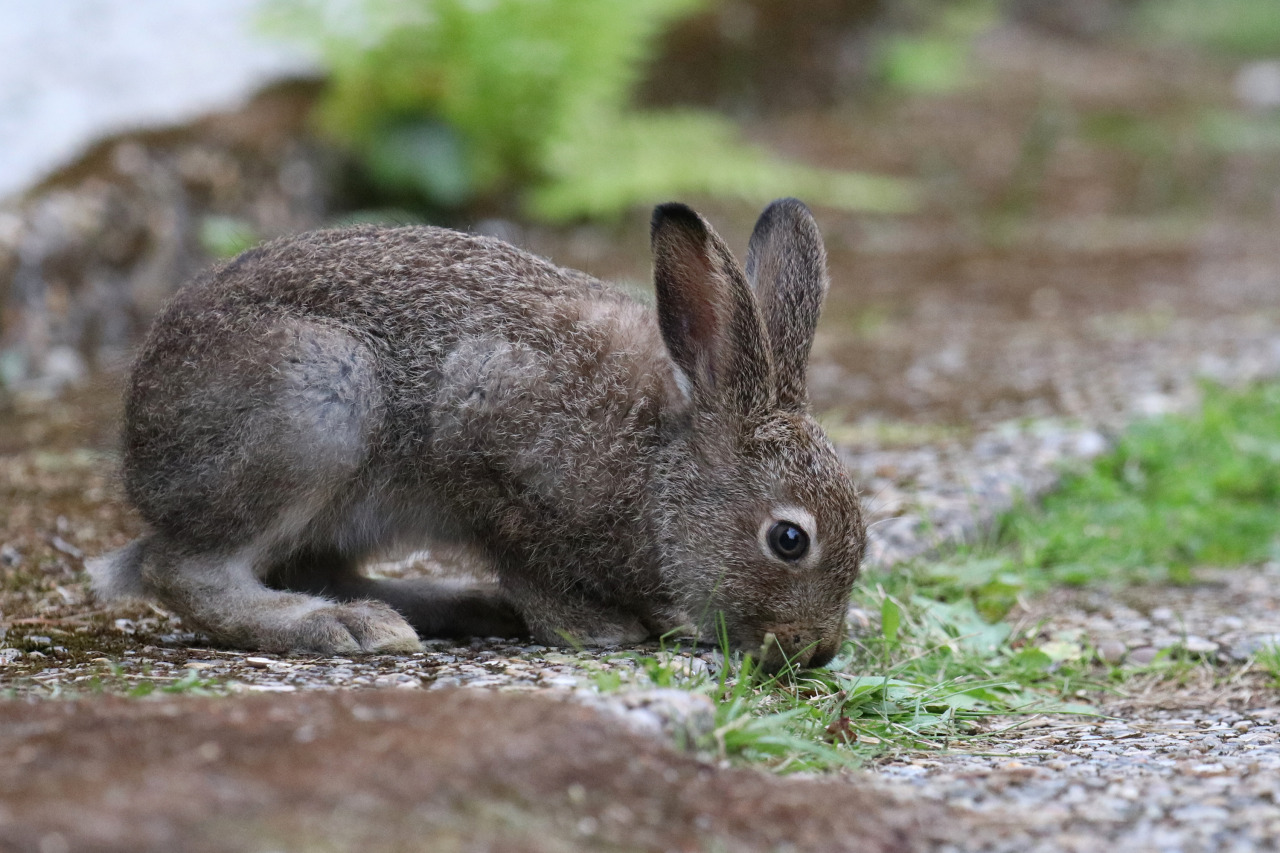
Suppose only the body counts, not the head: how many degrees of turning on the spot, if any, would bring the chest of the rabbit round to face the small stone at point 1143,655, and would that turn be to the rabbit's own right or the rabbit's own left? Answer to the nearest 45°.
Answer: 0° — it already faces it

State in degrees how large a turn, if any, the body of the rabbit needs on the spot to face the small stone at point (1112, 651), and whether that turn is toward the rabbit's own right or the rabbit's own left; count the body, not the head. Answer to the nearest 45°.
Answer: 0° — it already faces it

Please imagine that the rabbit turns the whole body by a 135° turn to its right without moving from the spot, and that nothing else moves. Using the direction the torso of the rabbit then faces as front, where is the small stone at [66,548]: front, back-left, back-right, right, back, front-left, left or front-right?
right

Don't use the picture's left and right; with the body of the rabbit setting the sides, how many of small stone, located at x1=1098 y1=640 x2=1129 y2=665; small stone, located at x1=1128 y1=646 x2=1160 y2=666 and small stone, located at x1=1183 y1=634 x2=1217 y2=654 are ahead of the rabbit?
3

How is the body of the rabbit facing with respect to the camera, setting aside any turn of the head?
to the viewer's right
